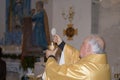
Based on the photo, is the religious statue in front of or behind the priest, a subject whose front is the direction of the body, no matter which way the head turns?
in front

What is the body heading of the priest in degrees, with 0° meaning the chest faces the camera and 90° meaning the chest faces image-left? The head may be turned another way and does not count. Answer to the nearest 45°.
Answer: approximately 135°
